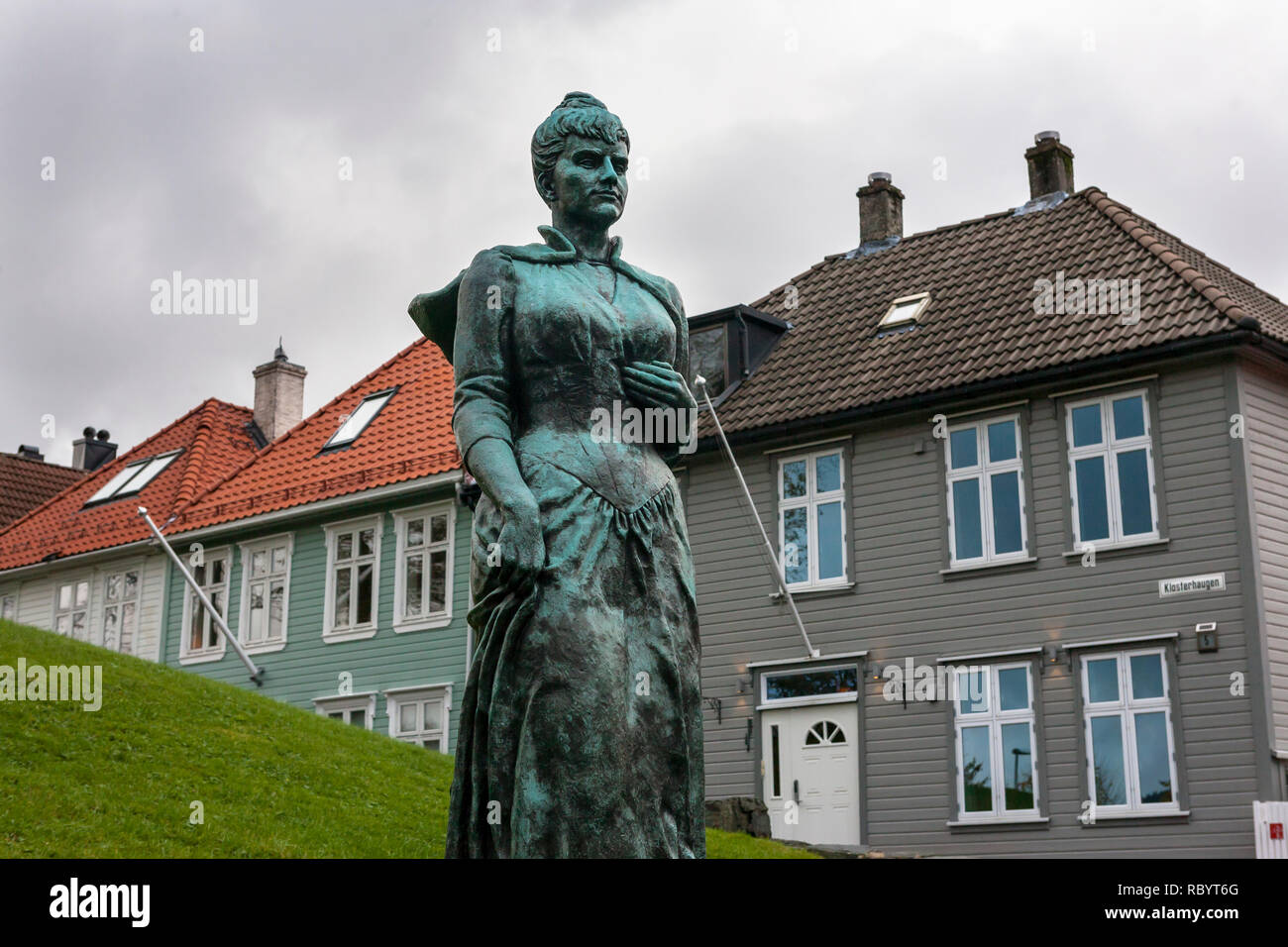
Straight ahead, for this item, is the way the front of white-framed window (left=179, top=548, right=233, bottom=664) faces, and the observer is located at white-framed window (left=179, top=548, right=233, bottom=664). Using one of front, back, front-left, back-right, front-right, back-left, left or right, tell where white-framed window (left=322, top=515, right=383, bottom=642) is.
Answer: left

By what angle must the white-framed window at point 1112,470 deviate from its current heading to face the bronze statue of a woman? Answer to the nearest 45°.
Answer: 0° — it already faces it

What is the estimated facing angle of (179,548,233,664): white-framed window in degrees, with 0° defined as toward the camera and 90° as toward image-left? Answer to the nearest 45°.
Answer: approximately 45°

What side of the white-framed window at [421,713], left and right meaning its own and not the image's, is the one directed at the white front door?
left

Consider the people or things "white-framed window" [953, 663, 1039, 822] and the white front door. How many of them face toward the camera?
2

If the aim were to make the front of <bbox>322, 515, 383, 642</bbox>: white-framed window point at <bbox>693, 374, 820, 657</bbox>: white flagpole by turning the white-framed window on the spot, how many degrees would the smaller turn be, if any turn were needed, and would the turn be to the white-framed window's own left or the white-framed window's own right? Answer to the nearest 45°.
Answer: approximately 90° to the white-framed window's own left

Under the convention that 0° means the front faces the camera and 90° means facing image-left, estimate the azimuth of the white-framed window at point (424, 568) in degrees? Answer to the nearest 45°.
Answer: approximately 45°

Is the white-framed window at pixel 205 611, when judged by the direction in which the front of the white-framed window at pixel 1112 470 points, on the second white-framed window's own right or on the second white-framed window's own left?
on the second white-framed window's own right

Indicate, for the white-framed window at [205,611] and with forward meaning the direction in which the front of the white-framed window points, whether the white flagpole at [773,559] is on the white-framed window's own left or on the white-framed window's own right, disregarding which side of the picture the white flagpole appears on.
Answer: on the white-framed window's own left

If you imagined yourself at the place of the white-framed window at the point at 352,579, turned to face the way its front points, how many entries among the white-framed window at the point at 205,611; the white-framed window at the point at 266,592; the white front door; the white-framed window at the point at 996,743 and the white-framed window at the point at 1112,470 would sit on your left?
3

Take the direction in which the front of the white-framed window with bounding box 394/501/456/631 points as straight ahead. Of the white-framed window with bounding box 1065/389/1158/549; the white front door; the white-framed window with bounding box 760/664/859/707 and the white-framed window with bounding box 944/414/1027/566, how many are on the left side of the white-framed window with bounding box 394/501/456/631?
4
